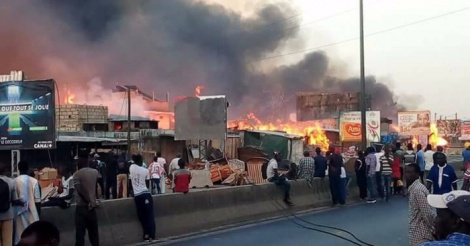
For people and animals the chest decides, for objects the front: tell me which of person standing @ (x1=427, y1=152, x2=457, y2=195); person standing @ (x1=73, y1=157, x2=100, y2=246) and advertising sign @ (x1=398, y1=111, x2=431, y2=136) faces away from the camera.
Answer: person standing @ (x1=73, y1=157, x2=100, y2=246)

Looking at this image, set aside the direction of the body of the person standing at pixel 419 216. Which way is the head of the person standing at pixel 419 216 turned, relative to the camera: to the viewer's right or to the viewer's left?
to the viewer's left

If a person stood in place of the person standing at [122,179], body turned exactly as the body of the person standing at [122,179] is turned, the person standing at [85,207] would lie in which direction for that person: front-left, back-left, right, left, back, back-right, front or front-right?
back

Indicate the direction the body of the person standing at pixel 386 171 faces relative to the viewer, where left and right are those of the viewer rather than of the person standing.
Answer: facing away from the viewer

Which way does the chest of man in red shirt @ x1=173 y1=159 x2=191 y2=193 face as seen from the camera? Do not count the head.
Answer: away from the camera

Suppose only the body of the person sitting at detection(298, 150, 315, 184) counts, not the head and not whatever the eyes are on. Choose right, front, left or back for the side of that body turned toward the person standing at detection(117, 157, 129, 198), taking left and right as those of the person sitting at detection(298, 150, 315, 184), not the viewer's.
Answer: left

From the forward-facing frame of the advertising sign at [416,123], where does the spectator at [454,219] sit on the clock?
The spectator is roughly at 12 o'clock from the advertising sign.

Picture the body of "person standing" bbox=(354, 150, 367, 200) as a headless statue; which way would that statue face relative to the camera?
away from the camera

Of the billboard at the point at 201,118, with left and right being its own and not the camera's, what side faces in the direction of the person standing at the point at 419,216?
front

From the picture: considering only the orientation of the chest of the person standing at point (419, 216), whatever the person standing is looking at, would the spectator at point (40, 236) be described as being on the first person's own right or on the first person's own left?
on the first person's own left

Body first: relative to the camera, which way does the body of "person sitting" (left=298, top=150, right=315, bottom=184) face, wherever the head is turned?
away from the camera

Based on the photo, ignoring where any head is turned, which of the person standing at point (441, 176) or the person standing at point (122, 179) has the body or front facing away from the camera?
the person standing at point (122, 179)
